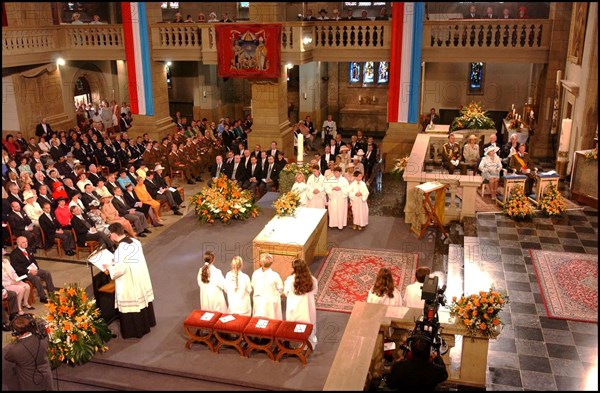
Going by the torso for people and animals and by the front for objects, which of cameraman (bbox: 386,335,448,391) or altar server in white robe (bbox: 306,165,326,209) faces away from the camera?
the cameraman

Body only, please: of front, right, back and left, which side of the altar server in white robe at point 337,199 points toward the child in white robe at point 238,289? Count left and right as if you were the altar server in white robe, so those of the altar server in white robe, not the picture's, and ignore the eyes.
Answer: front

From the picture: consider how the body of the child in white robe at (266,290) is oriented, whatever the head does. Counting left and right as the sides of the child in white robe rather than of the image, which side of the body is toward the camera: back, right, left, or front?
back

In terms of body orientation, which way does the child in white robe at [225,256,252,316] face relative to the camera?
away from the camera

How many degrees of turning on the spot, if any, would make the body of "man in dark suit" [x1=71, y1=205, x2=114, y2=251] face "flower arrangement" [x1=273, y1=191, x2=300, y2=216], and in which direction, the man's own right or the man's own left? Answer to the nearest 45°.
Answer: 0° — they already face it

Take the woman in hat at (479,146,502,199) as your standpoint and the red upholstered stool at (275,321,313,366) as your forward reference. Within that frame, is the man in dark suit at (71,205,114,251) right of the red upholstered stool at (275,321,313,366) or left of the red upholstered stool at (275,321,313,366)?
right

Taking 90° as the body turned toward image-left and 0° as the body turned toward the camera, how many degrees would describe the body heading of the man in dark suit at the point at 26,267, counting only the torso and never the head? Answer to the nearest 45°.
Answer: approximately 315°

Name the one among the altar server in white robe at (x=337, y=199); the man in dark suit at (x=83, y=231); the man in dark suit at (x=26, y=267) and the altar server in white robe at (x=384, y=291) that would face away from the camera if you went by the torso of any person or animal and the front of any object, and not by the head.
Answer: the altar server in white robe at (x=384, y=291)

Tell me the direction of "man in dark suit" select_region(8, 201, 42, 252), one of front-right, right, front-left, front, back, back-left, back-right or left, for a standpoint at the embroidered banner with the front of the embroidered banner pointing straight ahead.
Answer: front-right

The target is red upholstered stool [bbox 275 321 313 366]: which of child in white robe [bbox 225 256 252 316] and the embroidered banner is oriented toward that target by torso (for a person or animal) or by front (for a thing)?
the embroidered banner

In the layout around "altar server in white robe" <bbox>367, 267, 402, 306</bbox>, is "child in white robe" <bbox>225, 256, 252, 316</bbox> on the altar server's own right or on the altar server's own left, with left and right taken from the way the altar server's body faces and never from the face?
on the altar server's own left

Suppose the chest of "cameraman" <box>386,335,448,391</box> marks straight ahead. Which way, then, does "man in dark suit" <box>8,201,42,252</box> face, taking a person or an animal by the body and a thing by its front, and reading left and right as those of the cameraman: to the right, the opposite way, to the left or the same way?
to the right

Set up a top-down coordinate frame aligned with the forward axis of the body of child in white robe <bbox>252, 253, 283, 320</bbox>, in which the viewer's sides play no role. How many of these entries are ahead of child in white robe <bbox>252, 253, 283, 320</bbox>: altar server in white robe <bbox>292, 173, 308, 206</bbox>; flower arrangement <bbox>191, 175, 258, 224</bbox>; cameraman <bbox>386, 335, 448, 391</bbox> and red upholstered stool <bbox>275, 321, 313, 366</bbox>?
2

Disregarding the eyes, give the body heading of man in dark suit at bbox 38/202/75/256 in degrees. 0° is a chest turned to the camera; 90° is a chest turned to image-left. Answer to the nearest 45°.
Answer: approximately 315°

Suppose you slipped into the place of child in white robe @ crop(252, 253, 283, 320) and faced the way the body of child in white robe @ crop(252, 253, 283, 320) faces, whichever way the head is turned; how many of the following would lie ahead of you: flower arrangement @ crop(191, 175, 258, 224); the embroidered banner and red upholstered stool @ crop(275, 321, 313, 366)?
2

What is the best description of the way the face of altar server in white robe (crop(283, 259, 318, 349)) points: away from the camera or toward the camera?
away from the camera

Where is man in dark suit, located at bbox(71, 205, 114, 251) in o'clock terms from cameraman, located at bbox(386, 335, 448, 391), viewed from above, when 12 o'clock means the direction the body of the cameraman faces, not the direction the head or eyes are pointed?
The man in dark suit is roughly at 10 o'clock from the cameraman.

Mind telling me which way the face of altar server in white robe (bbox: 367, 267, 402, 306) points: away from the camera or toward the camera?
away from the camera

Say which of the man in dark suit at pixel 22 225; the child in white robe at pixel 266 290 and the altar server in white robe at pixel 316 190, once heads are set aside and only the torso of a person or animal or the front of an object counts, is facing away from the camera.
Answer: the child in white robe

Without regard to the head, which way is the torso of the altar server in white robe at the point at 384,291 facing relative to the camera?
away from the camera
